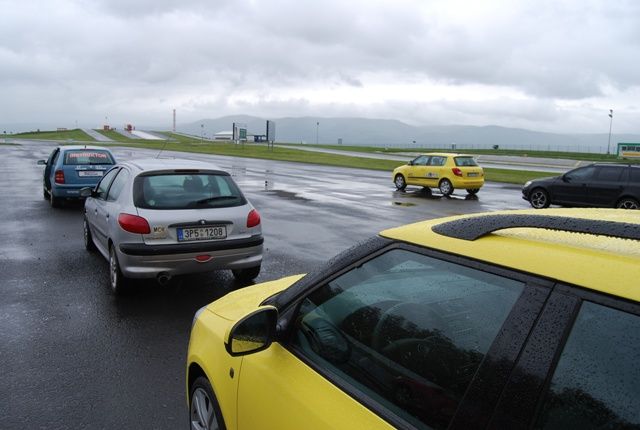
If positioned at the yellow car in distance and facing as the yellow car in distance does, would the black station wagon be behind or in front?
behind

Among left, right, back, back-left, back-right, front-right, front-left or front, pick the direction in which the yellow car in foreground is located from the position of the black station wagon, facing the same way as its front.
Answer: left

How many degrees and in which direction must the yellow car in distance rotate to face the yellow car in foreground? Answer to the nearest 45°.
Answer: approximately 135° to its left

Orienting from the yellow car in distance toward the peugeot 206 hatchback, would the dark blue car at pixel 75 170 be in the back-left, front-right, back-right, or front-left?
front-right

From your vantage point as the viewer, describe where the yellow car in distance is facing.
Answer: facing away from the viewer and to the left of the viewer

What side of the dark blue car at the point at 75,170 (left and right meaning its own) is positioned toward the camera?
back

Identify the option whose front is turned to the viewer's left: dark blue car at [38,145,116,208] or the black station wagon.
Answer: the black station wagon

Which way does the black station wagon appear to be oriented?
to the viewer's left

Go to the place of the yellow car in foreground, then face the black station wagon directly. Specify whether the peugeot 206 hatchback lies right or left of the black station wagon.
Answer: left

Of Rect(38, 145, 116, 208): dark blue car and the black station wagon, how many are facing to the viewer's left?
1

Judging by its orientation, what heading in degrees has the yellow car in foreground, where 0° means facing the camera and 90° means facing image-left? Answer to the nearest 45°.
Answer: approximately 135°

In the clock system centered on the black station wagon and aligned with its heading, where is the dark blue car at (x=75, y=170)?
The dark blue car is roughly at 11 o'clock from the black station wagon.

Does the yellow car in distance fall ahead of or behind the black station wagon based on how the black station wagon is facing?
ahead

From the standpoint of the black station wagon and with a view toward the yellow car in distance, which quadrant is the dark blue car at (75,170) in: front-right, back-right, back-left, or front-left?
front-left

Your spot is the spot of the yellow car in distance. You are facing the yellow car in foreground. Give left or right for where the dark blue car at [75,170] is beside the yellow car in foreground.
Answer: right
